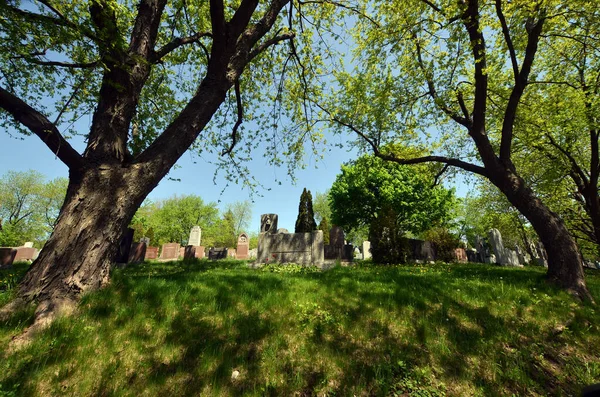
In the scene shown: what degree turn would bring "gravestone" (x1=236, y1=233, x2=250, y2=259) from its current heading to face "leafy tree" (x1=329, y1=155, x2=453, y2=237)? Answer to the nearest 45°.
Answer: approximately 90° to its left

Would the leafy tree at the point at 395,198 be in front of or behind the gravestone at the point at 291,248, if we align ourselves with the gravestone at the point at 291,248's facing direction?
behind

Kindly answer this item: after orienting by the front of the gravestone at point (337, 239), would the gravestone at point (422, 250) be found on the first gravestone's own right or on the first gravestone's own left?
on the first gravestone's own left

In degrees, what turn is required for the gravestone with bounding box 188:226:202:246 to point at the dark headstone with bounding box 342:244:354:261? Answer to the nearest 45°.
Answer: approximately 45° to its left

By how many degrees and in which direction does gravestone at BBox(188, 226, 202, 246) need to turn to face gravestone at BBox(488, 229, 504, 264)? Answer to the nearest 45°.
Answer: approximately 45° to its left

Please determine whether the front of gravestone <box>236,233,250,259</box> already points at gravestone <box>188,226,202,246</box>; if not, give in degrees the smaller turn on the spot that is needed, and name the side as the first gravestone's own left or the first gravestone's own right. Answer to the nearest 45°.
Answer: approximately 90° to the first gravestone's own right

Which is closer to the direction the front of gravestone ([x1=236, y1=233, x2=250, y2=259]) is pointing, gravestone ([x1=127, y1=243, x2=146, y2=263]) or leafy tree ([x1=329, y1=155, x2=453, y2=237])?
the gravestone

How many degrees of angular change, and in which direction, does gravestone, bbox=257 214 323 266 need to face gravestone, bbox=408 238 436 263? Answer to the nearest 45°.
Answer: approximately 135° to its left

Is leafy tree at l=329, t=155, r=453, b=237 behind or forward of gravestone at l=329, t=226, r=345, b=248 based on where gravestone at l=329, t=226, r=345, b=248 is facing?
behind

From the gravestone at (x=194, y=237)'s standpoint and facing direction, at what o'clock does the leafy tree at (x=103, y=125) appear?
The leafy tree is roughly at 12 o'clock from the gravestone.

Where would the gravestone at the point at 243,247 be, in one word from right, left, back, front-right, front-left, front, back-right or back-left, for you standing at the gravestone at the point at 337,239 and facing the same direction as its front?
back-right

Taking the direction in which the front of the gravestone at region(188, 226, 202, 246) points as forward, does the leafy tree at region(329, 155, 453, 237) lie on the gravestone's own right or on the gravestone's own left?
on the gravestone's own left
